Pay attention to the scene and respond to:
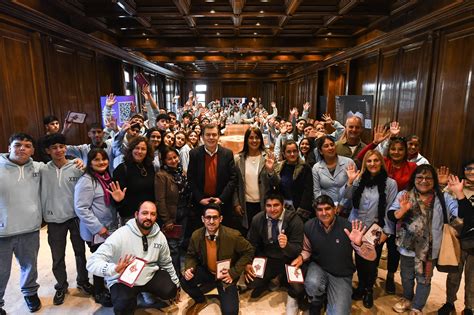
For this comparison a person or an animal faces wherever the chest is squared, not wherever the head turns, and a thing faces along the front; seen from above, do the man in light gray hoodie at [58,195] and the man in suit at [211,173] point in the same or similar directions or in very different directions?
same or similar directions

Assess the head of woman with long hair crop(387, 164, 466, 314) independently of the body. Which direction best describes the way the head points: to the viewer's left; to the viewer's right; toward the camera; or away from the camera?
toward the camera

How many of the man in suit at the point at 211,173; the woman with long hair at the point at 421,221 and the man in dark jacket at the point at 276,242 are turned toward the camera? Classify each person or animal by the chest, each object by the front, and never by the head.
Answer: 3

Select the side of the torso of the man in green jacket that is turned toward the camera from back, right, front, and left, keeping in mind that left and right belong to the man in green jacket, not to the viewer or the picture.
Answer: front

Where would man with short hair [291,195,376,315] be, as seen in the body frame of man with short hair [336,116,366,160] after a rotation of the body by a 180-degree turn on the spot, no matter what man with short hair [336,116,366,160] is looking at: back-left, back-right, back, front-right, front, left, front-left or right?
back

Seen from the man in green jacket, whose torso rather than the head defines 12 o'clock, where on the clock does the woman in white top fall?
The woman in white top is roughly at 7 o'clock from the man in green jacket.

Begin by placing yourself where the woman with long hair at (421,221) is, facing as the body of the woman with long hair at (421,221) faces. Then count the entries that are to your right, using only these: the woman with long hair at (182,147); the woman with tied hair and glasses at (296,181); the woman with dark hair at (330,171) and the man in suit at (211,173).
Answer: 4

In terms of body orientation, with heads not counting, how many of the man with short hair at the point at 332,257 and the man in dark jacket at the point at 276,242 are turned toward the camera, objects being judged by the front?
2

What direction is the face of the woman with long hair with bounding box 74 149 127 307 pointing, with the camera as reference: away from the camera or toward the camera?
toward the camera

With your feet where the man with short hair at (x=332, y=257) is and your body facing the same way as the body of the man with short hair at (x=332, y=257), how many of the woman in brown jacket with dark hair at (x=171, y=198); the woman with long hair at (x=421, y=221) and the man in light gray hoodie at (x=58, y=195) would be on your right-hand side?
2

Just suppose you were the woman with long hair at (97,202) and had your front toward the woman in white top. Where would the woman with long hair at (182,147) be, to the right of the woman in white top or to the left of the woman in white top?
left

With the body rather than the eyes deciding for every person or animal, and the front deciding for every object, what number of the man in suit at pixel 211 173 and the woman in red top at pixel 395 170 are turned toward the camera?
2

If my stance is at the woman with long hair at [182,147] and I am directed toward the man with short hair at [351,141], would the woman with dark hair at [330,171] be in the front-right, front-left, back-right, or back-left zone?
front-right

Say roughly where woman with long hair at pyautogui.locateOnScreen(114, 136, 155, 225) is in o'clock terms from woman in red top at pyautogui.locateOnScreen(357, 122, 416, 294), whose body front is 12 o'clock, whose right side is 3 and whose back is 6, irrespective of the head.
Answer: woman with long hair at pyautogui.locateOnScreen(114, 136, 155, 225) is roughly at 2 o'clock from woman in red top at pyautogui.locateOnScreen(357, 122, 416, 294).

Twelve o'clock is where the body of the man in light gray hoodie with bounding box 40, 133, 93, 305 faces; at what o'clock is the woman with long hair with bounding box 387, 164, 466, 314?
The woman with long hair is roughly at 10 o'clock from the man in light gray hoodie.
